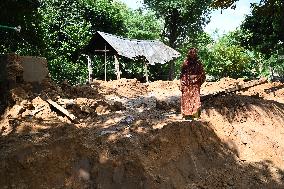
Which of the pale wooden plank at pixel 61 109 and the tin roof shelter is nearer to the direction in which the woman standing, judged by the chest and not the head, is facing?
the pale wooden plank

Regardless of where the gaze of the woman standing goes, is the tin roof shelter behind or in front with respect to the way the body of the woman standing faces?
behind

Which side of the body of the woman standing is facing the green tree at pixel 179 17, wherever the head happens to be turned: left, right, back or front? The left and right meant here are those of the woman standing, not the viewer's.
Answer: back

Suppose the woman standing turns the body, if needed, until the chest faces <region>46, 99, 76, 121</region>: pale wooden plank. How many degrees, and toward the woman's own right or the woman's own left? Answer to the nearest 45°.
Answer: approximately 90° to the woman's own right

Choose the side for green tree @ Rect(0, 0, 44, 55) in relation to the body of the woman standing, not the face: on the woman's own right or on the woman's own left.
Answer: on the woman's own right

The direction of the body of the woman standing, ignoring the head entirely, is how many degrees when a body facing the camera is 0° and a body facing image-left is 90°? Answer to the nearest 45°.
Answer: approximately 0°
